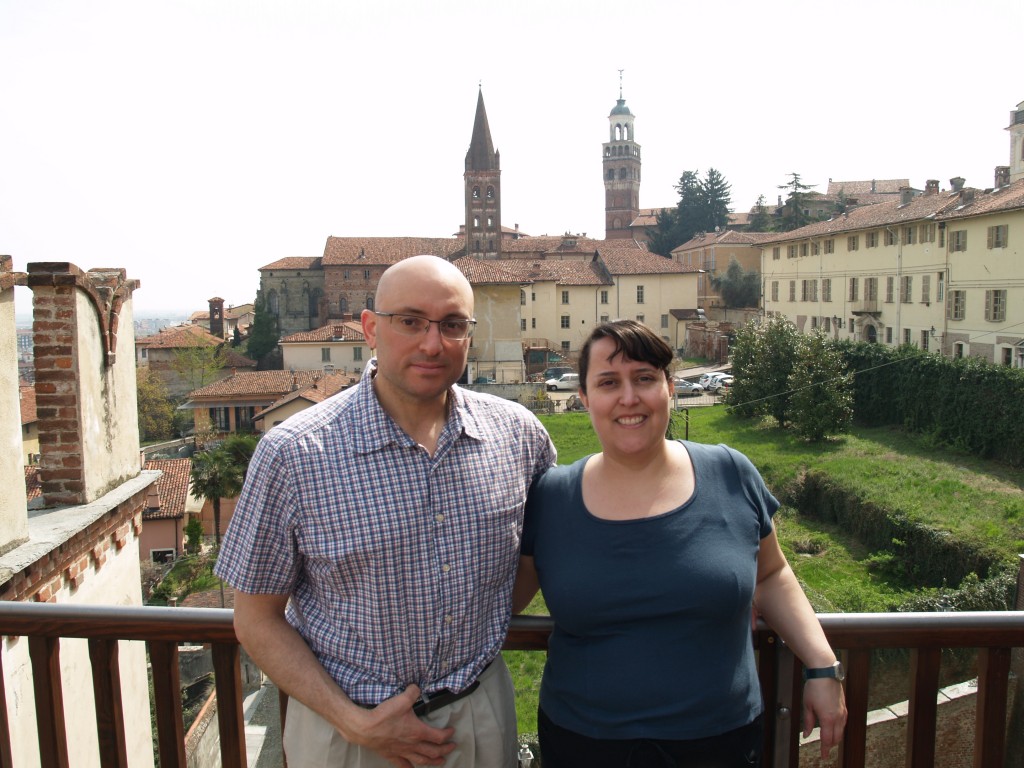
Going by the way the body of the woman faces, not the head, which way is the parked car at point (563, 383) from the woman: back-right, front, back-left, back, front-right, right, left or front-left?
back

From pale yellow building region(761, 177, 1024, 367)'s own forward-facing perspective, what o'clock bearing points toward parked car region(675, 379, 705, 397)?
The parked car is roughly at 2 o'clock from the pale yellow building.

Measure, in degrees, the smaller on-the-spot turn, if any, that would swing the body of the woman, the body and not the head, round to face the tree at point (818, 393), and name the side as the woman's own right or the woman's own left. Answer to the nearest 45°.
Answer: approximately 180°

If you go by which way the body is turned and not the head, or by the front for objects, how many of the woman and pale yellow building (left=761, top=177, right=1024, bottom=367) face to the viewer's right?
0

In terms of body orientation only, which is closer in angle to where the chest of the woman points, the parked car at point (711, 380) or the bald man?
the bald man

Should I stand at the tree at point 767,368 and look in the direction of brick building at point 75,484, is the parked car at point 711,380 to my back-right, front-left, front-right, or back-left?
back-right

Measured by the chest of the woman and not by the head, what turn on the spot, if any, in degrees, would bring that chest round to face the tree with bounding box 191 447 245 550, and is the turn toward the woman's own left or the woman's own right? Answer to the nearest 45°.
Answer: approximately 135° to the woman's own right

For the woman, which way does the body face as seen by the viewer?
toward the camera

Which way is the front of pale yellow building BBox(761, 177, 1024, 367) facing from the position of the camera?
facing the viewer and to the left of the viewer

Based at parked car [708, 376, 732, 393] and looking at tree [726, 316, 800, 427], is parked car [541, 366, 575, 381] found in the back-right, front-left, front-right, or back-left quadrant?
back-right

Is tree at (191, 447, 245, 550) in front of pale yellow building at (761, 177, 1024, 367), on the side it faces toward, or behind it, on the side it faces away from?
in front

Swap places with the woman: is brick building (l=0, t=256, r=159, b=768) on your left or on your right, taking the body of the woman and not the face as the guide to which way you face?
on your right

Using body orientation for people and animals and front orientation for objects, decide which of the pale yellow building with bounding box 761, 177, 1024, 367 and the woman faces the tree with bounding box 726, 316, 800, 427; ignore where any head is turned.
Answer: the pale yellow building

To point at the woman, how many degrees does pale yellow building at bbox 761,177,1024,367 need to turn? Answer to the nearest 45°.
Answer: approximately 45° to its left
